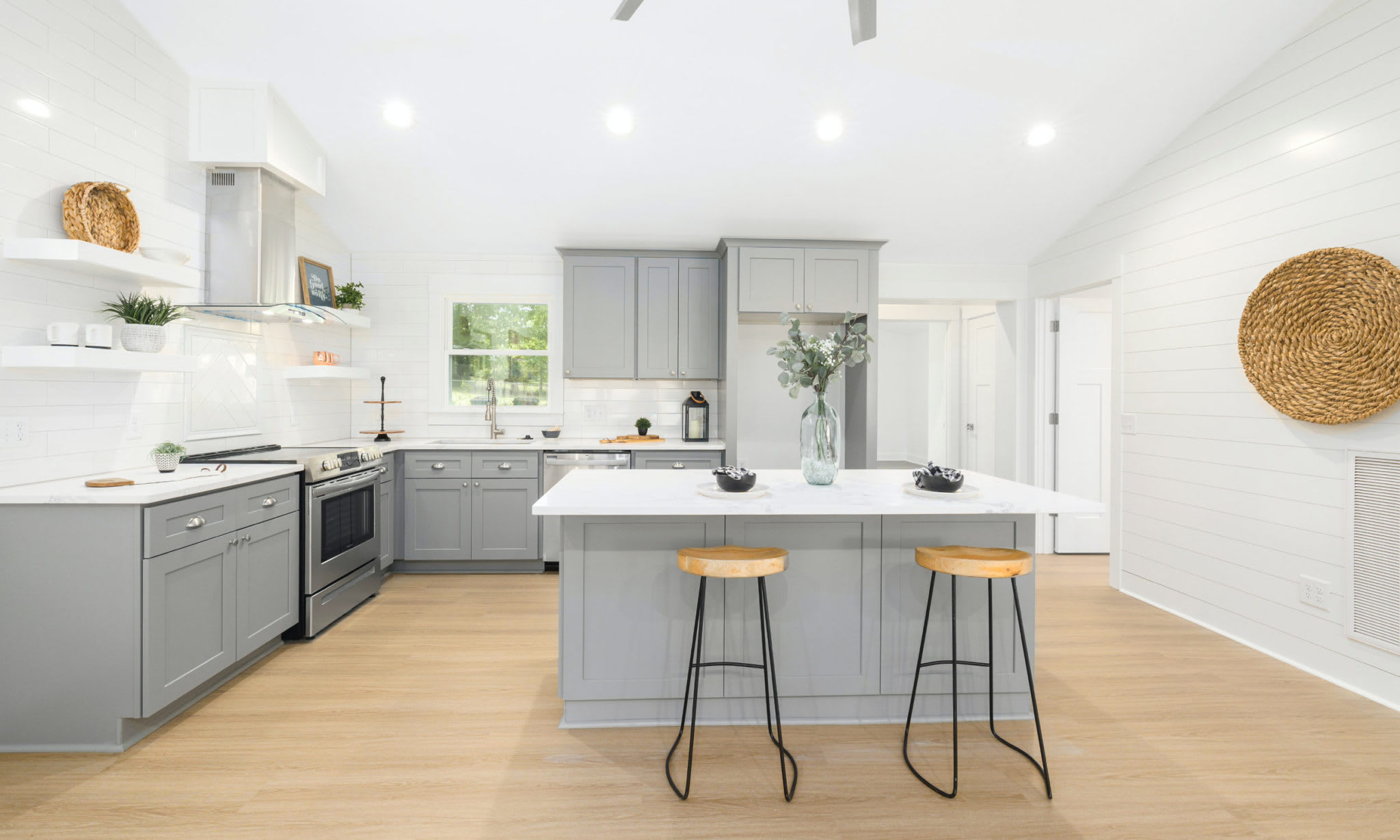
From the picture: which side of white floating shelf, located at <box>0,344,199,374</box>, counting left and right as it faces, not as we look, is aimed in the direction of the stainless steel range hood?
left

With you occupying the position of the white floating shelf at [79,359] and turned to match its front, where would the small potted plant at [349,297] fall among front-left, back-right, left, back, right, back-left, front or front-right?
left

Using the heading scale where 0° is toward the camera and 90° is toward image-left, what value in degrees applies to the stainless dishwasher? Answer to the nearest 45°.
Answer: approximately 0°

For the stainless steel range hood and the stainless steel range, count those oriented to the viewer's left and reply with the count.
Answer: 0

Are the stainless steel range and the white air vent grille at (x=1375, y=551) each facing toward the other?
yes

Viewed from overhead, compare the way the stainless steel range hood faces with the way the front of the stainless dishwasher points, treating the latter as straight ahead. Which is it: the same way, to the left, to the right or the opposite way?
to the left

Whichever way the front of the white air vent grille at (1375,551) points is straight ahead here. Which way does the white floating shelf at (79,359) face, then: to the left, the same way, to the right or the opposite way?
the opposite way

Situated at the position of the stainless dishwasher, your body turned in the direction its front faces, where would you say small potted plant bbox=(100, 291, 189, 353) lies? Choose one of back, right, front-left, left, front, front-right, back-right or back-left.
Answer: front-right

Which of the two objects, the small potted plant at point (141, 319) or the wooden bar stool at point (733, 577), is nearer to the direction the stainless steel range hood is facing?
the wooden bar stool

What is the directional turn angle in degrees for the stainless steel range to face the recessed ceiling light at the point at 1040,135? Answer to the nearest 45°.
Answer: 0° — it already faces it

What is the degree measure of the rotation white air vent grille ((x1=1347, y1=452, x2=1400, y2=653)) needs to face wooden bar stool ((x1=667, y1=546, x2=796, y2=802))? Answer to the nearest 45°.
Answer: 0° — it already faces it

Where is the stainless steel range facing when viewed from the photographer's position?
facing the viewer and to the right of the viewer

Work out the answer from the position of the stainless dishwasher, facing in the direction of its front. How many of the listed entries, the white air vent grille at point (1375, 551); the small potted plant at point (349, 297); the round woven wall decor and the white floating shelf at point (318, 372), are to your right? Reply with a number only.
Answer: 2

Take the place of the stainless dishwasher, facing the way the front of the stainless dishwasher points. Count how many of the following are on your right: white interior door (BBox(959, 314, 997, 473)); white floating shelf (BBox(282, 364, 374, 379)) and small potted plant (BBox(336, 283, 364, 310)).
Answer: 2

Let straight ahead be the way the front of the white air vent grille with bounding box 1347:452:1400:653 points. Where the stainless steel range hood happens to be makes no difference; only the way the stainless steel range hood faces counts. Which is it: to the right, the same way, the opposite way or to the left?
the opposite way
